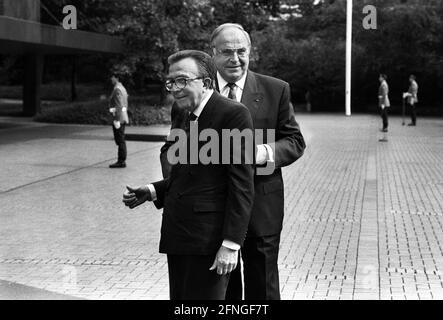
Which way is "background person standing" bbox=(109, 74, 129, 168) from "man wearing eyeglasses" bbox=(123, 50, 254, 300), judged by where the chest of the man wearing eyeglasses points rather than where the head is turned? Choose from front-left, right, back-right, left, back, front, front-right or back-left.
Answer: back-right

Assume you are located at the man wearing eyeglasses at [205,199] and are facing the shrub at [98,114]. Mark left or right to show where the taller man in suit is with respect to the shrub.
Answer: right

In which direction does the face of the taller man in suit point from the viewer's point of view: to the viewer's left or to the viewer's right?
to the viewer's left

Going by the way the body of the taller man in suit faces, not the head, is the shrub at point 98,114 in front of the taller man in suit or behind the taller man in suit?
behind

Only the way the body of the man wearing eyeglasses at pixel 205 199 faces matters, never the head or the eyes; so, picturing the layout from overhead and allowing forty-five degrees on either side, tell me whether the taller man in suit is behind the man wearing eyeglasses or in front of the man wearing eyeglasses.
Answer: behind

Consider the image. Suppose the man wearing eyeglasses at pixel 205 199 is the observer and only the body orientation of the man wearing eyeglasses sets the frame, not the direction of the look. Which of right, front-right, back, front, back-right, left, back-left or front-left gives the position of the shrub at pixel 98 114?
back-right

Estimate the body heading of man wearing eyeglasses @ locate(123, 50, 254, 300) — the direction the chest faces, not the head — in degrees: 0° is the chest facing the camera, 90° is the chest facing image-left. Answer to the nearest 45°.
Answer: approximately 45°

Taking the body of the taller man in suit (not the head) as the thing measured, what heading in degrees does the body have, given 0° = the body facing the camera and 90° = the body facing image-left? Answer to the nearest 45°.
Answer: approximately 0°
